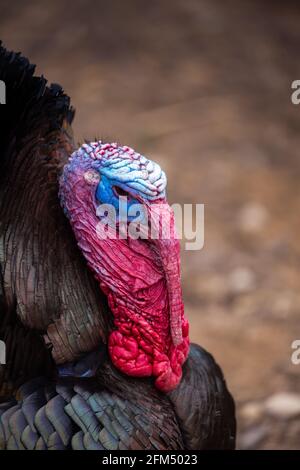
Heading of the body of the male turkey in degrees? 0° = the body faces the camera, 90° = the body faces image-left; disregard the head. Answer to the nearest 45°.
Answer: approximately 270°
